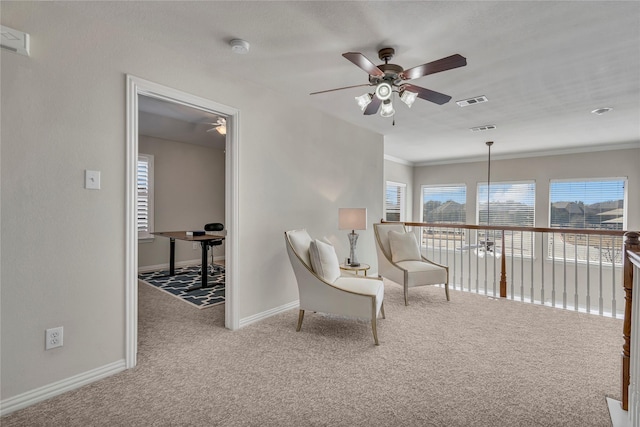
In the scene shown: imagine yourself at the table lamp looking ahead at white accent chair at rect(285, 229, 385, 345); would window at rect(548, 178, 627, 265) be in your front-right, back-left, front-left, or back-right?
back-left

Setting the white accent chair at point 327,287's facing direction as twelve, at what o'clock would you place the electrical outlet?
The electrical outlet is roughly at 5 o'clock from the white accent chair.

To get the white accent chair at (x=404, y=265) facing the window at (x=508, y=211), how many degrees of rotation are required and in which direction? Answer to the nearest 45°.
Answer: approximately 90° to its left

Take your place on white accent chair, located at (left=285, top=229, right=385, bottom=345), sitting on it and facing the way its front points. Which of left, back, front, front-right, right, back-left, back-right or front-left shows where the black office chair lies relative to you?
back-left

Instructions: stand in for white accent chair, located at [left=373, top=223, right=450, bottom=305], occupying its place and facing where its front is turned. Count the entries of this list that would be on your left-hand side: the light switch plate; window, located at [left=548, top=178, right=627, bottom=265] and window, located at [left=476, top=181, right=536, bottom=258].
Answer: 2

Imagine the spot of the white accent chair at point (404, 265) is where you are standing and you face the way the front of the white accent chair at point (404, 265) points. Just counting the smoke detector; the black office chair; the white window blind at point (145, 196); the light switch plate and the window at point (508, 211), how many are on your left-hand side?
1

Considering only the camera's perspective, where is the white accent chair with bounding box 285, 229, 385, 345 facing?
facing to the right of the viewer

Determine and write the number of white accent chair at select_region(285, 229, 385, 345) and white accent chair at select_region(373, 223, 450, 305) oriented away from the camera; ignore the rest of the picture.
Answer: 0

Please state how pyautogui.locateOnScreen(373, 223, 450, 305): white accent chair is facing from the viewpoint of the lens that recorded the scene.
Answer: facing the viewer and to the right of the viewer

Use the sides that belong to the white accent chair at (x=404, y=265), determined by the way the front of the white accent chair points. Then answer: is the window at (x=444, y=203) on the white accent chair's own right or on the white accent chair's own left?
on the white accent chair's own left
